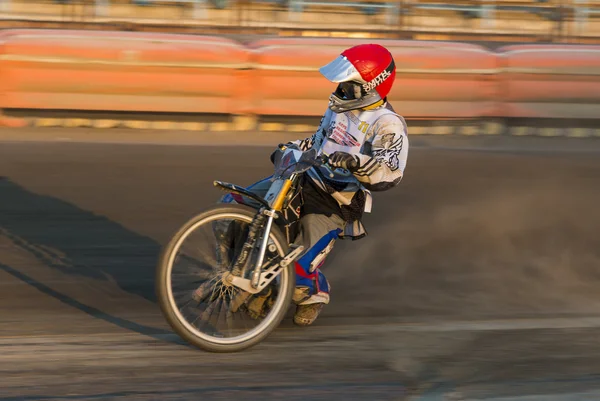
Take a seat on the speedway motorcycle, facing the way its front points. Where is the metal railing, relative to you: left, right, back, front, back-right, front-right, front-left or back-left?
back-right

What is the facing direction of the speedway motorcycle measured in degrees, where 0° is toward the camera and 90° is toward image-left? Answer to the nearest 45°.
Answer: approximately 45°

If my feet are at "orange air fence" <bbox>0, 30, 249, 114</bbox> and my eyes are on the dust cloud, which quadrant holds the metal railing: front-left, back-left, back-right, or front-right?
back-left

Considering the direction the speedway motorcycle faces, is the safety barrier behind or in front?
behind

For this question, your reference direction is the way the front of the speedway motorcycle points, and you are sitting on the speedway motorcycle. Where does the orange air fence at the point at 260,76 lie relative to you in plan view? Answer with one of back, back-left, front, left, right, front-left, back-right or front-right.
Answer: back-right

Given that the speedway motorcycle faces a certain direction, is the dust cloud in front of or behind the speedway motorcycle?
behind

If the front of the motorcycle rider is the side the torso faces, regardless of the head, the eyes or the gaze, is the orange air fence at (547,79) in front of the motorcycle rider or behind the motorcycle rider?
behind

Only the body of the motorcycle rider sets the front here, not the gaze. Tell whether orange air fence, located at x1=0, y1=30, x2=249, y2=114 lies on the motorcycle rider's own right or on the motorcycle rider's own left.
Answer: on the motorcycle rider's own right

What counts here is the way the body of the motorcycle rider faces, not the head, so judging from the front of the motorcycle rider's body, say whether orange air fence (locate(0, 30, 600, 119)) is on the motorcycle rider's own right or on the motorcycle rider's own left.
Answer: on the motorcycle rider's own right
